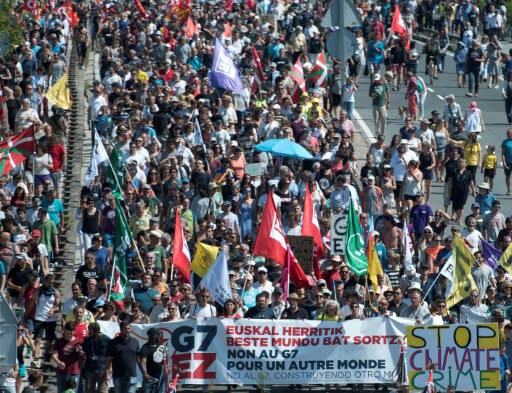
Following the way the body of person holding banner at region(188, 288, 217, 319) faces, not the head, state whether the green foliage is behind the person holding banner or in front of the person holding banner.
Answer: behind

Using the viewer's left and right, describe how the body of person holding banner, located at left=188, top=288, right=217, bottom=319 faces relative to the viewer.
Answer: facing the viewer

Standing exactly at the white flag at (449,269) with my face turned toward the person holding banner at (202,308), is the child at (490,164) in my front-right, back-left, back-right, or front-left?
back-right

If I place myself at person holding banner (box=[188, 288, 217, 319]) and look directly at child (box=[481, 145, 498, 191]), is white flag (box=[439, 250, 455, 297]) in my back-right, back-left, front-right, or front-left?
front-right

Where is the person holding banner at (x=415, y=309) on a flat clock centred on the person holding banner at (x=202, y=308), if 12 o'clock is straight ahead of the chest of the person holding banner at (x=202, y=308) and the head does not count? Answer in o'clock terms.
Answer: the person holding banner at (x=415, y=309) is roughly at 9 o'clock from the person holding banner at (x=202, y=308).

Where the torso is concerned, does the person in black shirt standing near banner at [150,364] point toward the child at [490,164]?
no

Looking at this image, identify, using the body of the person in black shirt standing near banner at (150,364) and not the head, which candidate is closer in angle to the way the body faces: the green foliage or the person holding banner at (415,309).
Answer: the person holding banner

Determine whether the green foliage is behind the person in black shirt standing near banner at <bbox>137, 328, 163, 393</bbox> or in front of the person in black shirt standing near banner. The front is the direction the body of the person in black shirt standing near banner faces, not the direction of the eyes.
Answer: behind
